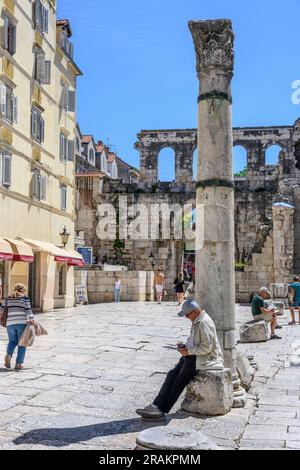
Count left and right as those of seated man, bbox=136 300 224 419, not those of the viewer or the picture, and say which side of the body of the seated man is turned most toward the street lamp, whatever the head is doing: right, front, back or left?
right

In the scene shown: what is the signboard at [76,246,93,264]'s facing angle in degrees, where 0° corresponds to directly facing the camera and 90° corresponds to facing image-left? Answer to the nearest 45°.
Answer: approximately 0°

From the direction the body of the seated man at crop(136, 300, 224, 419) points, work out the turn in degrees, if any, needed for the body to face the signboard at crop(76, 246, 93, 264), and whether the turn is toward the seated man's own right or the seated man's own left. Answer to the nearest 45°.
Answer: approximately 90° to the seated man's own right

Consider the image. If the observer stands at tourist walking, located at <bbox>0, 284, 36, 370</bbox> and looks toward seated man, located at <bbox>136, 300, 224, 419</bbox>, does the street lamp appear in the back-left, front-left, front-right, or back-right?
back-left

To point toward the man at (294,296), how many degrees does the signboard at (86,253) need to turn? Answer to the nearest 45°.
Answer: approximately 45° to its left

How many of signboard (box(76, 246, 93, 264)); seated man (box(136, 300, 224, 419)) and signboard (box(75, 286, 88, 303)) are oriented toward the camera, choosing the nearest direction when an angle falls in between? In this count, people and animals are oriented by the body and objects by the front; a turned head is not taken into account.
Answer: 2

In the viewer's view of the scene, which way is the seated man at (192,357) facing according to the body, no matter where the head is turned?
to the viewer's left

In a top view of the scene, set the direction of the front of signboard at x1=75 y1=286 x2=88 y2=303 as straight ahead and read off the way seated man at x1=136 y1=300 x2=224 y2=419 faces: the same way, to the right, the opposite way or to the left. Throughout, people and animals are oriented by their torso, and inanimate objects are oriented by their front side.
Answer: to the right
